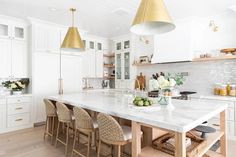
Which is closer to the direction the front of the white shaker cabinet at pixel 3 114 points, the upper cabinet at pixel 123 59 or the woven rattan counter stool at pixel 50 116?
the woven rattan counter stool

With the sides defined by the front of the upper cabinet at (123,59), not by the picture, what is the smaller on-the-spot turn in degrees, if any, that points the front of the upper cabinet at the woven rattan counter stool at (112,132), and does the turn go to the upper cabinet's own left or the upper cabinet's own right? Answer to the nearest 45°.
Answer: approximately 45° to the upper cabinet's own left

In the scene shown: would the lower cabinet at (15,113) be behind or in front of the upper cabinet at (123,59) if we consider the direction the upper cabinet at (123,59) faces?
in front

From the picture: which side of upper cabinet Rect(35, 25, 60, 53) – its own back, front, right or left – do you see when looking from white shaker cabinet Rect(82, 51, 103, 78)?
left

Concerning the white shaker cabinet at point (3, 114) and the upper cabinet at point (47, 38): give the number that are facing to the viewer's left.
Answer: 0

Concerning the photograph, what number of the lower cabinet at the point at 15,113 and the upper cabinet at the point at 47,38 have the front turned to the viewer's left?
0

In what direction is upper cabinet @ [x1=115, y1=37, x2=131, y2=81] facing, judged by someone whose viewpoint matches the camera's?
facing the viewer and to the left of the viewer

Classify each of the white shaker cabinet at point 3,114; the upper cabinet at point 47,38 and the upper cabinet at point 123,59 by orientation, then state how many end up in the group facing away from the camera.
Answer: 0

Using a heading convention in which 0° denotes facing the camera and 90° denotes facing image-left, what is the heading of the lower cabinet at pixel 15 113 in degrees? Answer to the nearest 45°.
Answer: approximately 315°

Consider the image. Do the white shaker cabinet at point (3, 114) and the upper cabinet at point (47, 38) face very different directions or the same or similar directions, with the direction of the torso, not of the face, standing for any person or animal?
same or similar directions

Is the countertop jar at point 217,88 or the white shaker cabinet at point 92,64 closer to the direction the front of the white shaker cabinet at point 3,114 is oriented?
the countertop jar

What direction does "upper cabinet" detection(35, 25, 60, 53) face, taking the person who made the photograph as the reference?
facing the viewer and to the right of the viewer

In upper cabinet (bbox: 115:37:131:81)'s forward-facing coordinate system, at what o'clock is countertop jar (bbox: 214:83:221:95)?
The countertop jar is roughly at 9 o'clock from the upper cabinet.
